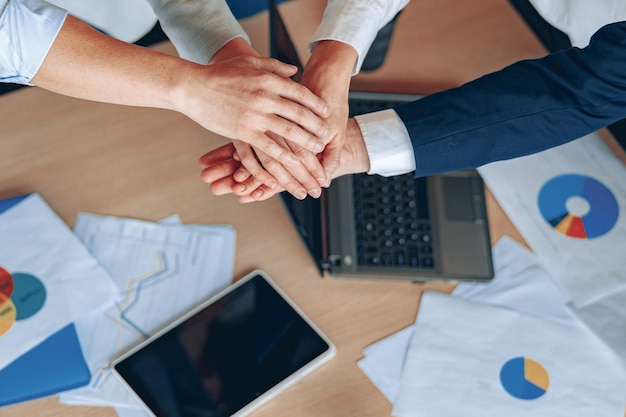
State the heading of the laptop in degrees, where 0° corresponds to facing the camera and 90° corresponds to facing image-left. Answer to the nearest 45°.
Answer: approximately 270°

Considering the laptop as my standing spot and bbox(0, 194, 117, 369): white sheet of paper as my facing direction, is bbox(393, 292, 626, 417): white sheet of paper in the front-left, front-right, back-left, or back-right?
back-left
